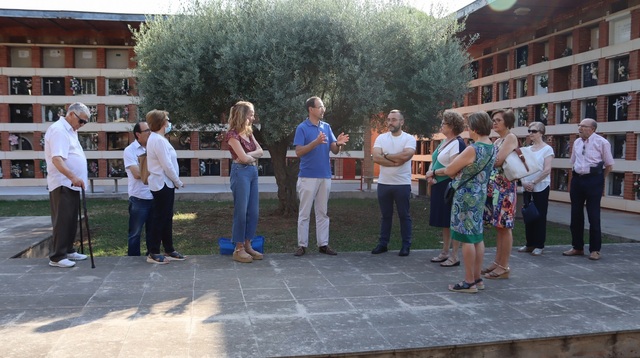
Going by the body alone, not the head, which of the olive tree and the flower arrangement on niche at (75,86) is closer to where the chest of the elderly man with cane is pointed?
the olive tree

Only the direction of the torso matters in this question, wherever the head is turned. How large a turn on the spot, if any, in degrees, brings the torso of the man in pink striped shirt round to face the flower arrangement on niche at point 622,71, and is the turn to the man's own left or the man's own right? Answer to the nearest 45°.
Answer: approximately 135° to the man's own right

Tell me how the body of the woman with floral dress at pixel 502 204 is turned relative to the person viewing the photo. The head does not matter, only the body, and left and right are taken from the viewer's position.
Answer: facing to the left of the viewer

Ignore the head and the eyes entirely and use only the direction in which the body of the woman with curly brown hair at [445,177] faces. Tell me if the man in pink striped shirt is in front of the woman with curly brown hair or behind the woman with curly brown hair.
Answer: behind

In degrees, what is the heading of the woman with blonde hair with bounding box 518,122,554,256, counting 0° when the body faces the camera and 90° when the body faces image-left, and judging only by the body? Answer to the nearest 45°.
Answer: approximately 45°

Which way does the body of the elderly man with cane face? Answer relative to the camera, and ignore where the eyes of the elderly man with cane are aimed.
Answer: to the viewer's right

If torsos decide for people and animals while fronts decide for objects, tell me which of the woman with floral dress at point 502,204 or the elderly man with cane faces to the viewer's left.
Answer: the woman with floral dress

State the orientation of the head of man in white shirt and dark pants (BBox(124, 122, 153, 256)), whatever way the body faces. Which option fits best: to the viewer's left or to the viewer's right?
to the viewer's right

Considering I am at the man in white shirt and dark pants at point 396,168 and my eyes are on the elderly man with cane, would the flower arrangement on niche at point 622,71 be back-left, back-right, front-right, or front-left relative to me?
back-right

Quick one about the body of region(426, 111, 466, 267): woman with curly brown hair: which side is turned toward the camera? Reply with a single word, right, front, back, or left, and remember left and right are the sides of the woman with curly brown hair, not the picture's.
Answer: left

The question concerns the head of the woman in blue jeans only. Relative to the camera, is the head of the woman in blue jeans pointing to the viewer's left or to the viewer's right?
to the viewer's right
